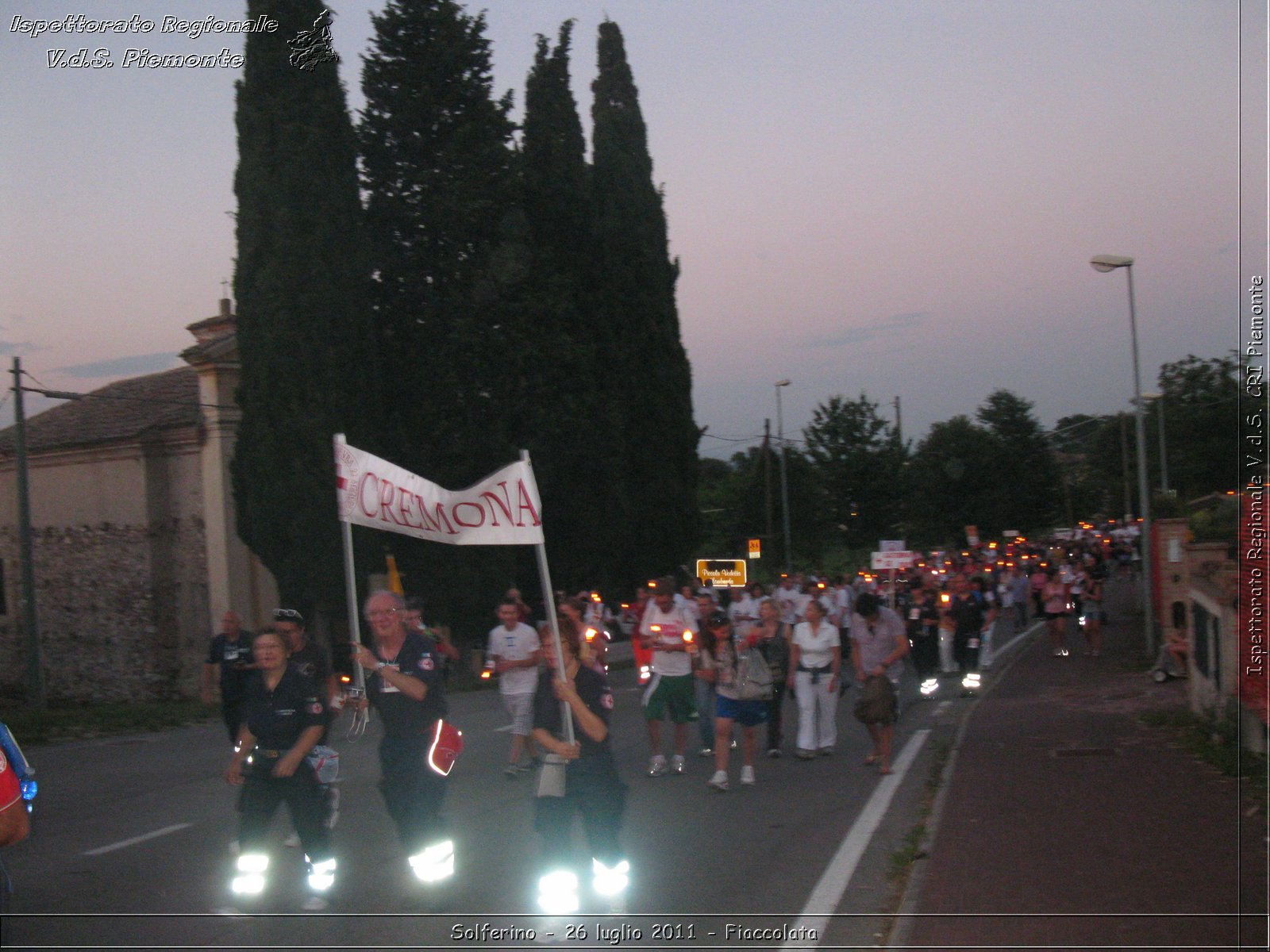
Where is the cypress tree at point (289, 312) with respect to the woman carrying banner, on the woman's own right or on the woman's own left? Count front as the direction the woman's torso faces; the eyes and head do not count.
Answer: on the woman's own right

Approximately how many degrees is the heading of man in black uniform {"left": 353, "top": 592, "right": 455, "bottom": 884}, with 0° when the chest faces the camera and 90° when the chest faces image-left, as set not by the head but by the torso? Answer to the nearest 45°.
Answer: approximately 45°

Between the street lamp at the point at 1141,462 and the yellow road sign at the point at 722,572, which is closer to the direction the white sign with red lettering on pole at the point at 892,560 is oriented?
the street lamp

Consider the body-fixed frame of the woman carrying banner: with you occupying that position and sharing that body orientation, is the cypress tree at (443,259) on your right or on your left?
on your right

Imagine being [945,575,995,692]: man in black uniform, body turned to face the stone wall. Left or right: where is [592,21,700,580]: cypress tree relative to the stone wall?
right

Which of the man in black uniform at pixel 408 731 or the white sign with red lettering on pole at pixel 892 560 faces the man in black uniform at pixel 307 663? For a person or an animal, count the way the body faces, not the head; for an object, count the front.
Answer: the white sign with red lettering on pole
